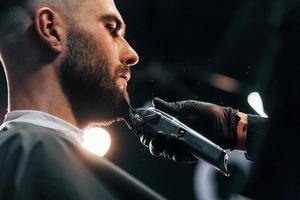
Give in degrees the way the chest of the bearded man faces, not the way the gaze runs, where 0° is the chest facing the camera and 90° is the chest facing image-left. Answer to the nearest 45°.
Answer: approximately 270°

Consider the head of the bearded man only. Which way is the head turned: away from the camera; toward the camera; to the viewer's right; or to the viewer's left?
to the viewer's right
